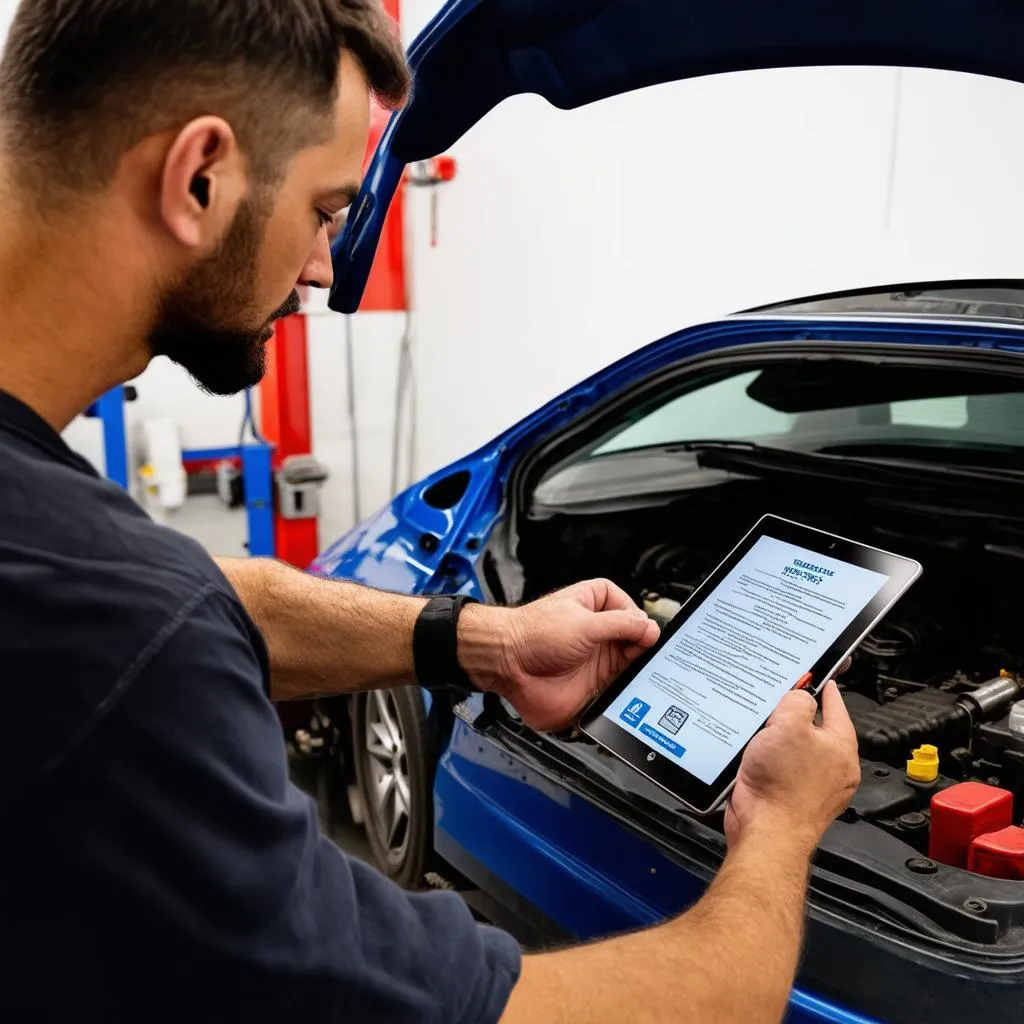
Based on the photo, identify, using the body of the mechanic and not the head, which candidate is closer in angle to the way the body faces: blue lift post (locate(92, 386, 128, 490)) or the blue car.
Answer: the blue car

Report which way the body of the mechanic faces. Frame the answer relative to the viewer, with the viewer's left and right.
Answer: facing away from the viewer and to the right of the viewer

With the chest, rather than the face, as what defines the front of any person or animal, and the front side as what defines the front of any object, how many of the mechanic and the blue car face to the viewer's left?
0

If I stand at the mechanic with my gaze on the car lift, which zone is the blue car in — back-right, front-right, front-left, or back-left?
front-right

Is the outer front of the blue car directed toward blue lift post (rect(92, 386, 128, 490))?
no

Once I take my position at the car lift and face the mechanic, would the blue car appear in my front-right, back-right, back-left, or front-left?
front-left

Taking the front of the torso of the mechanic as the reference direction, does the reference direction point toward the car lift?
no

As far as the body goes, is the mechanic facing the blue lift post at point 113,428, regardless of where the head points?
no

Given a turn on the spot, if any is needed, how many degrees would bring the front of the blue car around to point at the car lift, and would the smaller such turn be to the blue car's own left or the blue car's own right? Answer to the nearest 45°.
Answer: approximately 180°

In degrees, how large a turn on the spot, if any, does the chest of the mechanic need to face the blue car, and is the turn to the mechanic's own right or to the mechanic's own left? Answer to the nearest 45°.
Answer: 0° — they already face it

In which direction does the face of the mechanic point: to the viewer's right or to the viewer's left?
to the viewer's right

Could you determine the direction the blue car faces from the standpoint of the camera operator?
facing the viewer and to the right of the viewer
